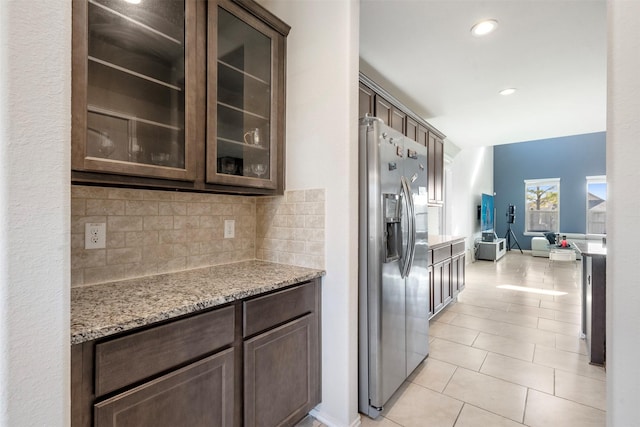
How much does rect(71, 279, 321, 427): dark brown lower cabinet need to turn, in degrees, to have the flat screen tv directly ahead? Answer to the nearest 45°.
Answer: approximately 90° to its left

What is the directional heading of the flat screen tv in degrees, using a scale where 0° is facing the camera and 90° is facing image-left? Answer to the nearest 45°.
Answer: approximately 315°

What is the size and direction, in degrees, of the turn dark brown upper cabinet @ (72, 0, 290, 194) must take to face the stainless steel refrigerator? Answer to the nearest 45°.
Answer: approximately 45° to its left

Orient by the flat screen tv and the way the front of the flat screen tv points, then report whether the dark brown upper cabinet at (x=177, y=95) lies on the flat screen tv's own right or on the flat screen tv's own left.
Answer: on the flat screen tv's own right

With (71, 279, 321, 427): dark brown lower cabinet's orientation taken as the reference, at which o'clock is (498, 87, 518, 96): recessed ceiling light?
The recessed ceiling light is roughly at 10 o'clock from the dark brown lower cabinet.

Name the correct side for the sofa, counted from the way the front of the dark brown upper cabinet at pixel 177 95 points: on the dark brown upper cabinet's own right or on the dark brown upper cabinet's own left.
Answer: on the dark brown upper cabinet's own left
